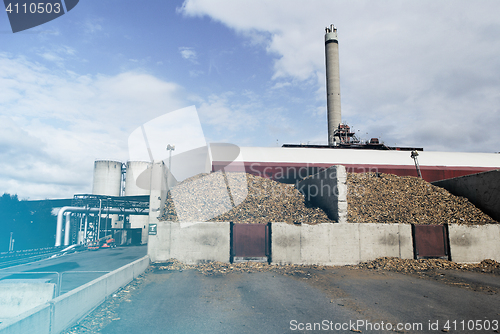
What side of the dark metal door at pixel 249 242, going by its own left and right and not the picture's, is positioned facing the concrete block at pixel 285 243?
left

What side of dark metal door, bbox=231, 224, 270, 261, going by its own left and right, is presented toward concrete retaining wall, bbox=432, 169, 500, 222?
left

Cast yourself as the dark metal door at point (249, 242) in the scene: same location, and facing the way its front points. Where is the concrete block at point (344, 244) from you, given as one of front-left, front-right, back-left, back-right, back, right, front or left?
left

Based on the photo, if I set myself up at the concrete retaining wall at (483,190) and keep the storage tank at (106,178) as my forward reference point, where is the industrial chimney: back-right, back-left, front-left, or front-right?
front-right

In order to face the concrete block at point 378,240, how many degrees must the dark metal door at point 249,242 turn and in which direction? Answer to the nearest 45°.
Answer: approximately 90° to its left

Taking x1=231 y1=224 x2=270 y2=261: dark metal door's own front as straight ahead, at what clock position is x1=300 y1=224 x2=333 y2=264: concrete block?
The concrete block is roughly at 9 o'clock from the dark metal door.

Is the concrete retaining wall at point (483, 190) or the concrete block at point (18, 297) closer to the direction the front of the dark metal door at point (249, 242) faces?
the concrete block

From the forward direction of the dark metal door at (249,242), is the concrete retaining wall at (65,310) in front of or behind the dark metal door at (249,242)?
in front

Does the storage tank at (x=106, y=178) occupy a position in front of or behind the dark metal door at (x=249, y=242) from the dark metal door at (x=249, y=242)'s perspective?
behind

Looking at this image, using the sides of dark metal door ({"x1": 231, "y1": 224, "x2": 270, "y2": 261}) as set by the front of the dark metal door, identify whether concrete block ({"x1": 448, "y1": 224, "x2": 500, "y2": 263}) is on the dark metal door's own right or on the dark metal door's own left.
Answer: on the dark metal door's own left

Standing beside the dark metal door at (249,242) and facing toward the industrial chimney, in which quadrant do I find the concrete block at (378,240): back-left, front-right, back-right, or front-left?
front-right

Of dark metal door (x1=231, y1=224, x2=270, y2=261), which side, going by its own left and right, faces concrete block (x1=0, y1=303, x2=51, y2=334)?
front

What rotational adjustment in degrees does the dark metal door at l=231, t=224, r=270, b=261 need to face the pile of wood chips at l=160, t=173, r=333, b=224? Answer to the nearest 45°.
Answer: approximately 180°

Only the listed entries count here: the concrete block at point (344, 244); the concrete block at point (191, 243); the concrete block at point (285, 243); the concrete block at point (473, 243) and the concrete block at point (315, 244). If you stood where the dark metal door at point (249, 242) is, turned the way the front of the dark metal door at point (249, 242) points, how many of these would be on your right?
1

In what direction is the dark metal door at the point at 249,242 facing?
toward the camera

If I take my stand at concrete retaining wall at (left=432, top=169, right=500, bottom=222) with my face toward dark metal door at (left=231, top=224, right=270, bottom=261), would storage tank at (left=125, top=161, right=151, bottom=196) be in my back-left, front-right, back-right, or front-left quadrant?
front-right

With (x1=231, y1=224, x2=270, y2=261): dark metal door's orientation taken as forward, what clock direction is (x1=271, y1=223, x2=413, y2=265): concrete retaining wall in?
The concrete retaining wall is roughly at 9 o'clock from the dark metal door.
